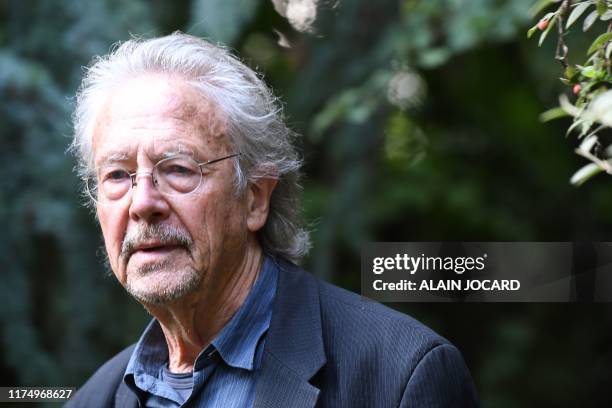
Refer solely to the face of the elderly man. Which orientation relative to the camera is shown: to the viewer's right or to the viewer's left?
to the viewer's left

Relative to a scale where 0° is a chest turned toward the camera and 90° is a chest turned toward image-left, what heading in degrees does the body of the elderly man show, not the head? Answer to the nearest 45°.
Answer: approximately 45°
